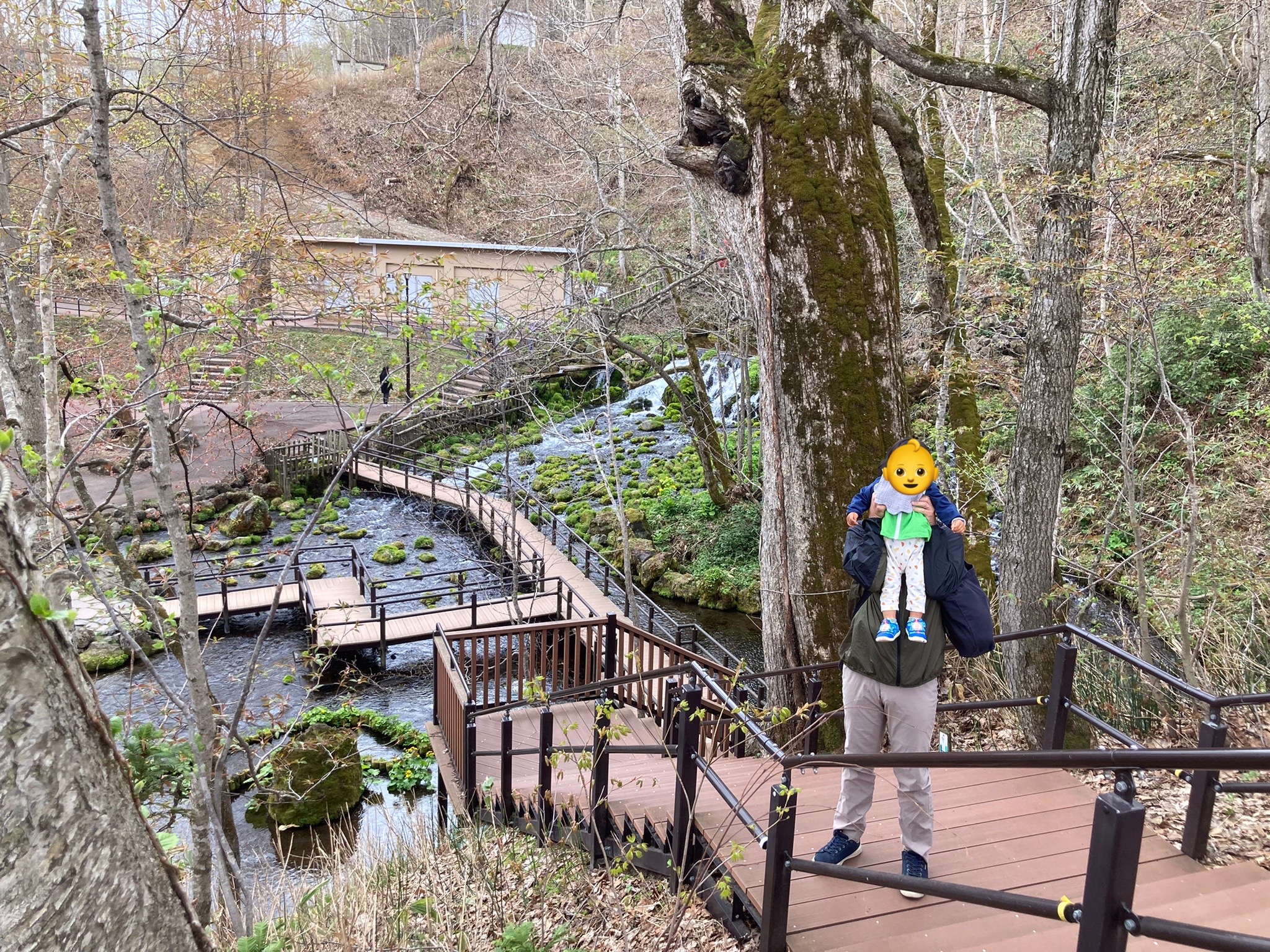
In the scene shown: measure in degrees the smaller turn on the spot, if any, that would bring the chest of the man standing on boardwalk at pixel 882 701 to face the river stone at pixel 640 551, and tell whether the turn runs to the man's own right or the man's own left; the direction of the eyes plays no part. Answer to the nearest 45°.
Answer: approximately 180°

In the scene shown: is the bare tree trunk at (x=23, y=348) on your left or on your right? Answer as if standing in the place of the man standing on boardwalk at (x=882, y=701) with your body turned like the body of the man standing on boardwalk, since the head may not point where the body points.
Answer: on your right

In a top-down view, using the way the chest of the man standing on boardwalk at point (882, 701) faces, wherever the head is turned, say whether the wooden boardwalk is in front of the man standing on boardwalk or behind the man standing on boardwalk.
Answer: behind

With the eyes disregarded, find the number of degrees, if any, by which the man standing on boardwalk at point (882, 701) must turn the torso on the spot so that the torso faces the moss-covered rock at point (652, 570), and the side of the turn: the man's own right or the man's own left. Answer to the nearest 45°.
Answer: approximately 180°

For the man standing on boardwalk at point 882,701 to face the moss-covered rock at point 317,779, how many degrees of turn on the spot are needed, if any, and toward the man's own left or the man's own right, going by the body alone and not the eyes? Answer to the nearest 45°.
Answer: approximately 135° to the man's own right

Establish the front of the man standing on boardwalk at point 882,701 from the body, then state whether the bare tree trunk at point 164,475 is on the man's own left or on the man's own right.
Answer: on the man's own right

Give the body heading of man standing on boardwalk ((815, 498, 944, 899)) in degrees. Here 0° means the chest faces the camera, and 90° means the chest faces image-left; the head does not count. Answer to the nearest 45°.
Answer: approximately 0°

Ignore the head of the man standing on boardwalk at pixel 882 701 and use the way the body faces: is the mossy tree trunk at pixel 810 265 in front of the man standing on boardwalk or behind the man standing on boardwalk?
behind

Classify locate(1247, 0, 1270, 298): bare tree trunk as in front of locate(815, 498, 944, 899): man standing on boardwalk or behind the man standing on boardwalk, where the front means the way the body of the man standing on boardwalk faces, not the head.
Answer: behind
